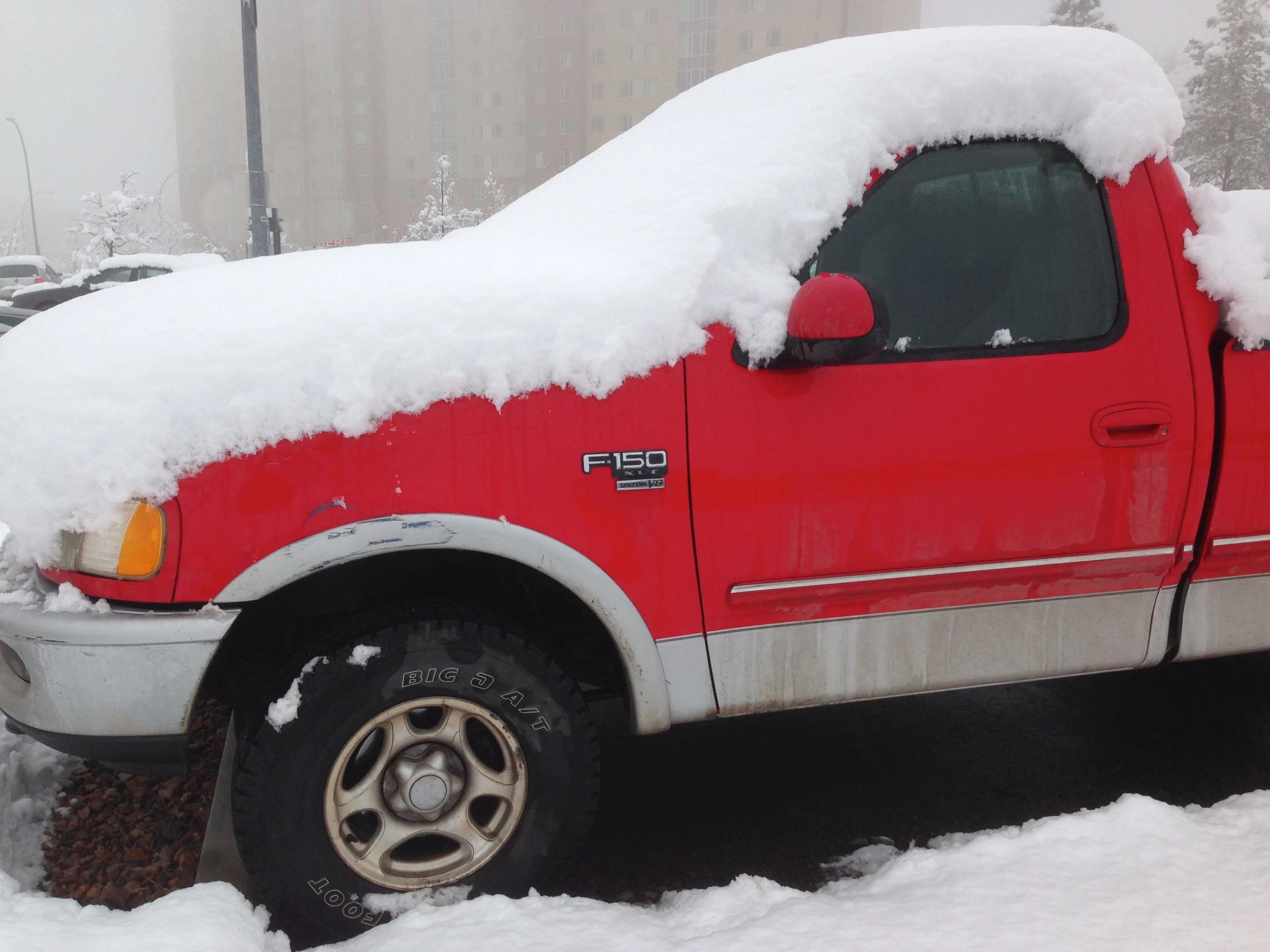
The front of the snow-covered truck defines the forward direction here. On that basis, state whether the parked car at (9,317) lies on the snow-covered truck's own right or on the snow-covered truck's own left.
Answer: on the snow-covered truck's own right

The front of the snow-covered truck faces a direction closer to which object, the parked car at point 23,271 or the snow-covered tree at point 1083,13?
the parked car

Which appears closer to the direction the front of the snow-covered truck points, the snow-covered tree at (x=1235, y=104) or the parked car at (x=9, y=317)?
the parked car

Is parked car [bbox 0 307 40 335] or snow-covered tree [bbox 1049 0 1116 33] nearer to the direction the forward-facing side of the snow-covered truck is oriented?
the parked car

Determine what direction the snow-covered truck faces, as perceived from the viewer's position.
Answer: facing to the left of the viewer

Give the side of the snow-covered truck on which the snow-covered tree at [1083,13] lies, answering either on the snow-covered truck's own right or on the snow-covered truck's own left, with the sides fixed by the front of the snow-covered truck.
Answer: on the snow-covered truck's own right

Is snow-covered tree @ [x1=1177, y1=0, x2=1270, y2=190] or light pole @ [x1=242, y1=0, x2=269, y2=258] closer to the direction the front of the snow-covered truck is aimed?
the light pole

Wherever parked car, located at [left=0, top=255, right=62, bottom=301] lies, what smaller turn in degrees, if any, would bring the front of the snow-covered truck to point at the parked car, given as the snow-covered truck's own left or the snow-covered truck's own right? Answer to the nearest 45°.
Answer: approximately 45° to the snow-covered truck's own right

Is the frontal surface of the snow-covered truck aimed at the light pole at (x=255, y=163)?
no

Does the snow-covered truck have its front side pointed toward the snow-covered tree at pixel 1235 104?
no
